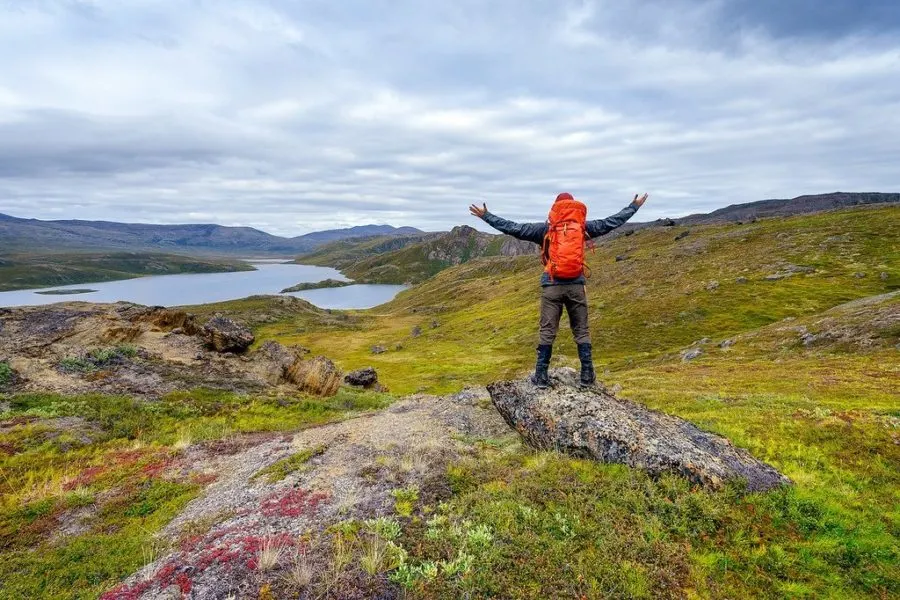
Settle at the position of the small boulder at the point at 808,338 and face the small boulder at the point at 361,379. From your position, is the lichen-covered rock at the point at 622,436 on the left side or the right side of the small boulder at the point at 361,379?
left

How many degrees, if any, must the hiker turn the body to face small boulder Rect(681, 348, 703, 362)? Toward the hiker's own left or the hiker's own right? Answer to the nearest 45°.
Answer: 0° — they already face it

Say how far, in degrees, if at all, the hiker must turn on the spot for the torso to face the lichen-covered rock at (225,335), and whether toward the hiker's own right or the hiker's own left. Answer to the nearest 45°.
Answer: approximately 45° to the hiker's own left

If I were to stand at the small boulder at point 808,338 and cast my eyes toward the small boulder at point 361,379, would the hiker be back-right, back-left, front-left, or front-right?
front-left

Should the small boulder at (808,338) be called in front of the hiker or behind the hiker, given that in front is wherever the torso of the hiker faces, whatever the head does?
in front

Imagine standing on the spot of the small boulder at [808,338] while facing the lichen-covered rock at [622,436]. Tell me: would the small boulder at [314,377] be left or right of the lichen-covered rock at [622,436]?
right

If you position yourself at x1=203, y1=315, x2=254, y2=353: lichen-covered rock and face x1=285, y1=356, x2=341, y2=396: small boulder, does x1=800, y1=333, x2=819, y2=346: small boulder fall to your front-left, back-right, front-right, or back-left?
front-left

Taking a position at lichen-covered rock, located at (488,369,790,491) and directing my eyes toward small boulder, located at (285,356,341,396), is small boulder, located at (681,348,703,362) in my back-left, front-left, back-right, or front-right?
front-right

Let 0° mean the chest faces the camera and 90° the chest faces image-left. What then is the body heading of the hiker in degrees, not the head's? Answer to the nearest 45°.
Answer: approximately 180°
